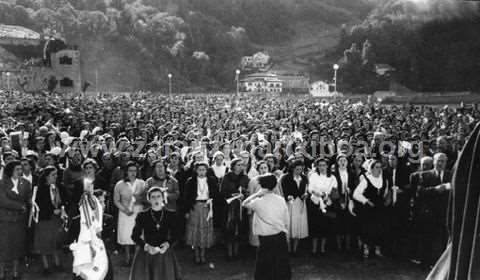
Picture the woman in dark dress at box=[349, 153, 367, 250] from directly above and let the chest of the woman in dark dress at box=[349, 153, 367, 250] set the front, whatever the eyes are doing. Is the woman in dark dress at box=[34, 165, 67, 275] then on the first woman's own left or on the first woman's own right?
on the first woman's own right

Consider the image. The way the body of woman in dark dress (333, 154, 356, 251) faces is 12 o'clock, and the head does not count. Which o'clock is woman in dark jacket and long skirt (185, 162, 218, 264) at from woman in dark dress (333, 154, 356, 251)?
woman in dark jacket and long skirt (185, 162, 218, 264) is roughly at 2 o'clock from woman in dark dress (333, 154, 356, 251).

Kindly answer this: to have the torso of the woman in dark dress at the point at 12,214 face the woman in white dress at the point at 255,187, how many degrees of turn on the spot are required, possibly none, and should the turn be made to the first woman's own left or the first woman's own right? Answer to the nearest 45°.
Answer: approximately 45° to the first woman's own left

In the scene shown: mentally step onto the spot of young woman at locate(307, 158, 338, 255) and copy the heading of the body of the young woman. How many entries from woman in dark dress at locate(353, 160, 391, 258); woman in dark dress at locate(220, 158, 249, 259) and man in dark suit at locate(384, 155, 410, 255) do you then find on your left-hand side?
2

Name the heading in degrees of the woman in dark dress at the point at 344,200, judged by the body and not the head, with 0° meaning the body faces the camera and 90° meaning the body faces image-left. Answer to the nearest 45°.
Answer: approximately 0°

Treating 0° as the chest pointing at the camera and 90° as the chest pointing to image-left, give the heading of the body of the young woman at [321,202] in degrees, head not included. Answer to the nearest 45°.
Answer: approximately 0°

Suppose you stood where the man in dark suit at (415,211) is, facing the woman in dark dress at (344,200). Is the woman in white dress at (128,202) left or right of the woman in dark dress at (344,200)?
left

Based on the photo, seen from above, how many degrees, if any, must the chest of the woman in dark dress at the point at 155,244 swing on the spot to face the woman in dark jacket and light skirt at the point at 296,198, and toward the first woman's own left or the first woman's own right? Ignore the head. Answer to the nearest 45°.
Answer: approximately 135° to the first woman's own left

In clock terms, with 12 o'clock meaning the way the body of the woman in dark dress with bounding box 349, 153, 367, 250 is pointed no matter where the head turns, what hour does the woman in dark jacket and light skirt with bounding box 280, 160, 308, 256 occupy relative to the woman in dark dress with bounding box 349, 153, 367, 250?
the woman in dark jacket and light skirt with bounding box 280, 160, 308, 256 is roughly at 2 o'clock from the woman in dark dress with bounding box 349, 153, 367, 250.

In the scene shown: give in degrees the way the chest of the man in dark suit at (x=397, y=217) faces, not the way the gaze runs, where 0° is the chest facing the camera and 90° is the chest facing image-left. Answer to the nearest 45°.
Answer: approximately 45°

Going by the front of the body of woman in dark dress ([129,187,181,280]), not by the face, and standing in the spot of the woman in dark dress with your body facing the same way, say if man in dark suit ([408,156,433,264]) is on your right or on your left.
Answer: on your left
